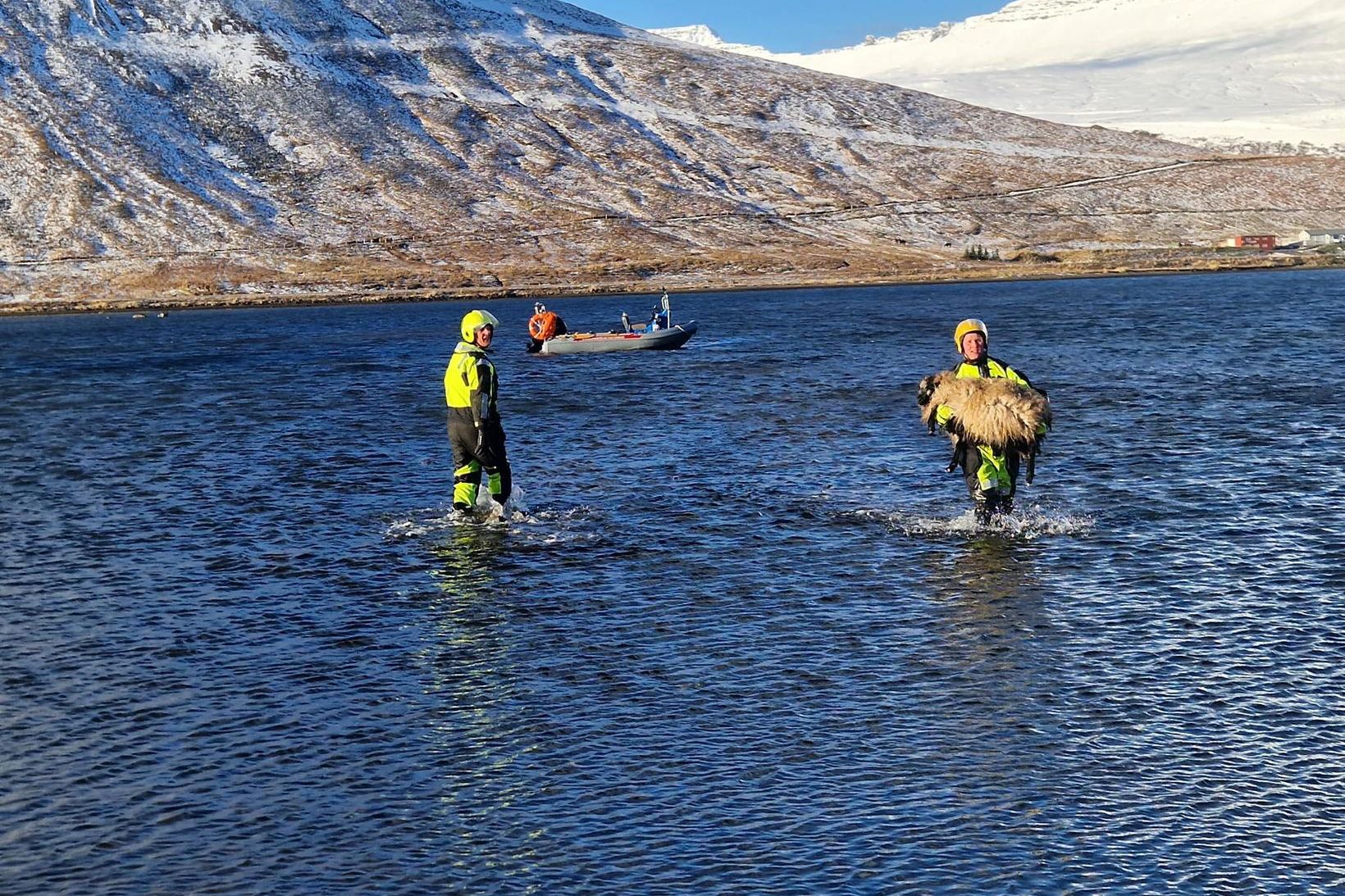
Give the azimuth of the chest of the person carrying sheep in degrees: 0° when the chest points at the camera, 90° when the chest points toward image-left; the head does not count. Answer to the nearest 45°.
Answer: approximately 0°

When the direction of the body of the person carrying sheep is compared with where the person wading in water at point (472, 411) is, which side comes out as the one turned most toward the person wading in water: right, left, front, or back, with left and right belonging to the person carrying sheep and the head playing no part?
right
